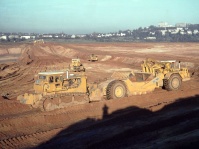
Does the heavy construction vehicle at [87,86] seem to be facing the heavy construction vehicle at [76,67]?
no

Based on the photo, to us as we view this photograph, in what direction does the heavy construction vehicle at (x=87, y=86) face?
facing away from the viewer and to the right of the viewer
